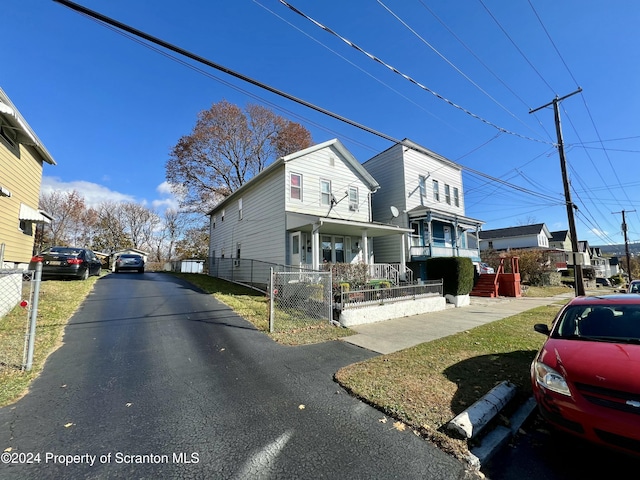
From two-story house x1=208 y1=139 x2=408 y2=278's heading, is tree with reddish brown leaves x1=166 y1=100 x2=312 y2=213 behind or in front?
behind

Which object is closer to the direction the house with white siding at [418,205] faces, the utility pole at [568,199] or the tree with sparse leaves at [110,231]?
the utility pole

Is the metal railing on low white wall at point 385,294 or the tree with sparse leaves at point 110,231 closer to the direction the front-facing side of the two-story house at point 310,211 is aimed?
the metal railing on low white wall

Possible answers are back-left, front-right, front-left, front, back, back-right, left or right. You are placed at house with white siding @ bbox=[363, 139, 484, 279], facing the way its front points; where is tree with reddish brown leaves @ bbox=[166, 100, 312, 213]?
back-right

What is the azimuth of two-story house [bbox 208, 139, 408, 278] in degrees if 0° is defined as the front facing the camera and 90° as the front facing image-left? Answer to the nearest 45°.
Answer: approximately 315°

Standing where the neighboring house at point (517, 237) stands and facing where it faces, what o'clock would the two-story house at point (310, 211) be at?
The two-story house is roughly at 2 o'clock from the neighboring house.

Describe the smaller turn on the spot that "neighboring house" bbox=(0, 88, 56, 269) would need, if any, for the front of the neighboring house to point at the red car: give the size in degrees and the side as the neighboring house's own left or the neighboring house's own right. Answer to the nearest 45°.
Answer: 0° — it already faces it

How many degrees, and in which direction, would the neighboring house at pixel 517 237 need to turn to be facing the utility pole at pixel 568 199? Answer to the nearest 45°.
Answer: approximately 45° to its right

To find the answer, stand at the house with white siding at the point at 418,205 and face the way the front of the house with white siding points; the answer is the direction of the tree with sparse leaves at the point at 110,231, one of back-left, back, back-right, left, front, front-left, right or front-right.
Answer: back-right

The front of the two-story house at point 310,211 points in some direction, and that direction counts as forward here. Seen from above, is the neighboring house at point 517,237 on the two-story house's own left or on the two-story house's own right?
on the two-story house's own left
